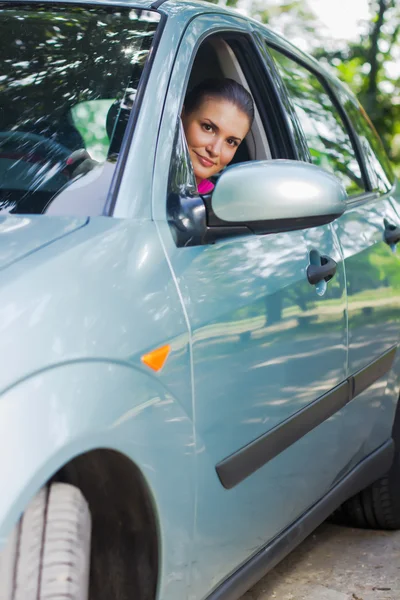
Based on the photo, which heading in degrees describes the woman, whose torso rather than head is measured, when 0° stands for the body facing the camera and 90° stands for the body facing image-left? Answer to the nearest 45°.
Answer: approximately 0°

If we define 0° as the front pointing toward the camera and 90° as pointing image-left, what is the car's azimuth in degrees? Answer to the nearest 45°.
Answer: approximately 45°
